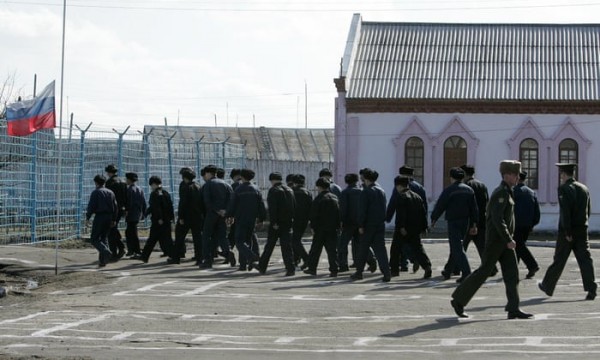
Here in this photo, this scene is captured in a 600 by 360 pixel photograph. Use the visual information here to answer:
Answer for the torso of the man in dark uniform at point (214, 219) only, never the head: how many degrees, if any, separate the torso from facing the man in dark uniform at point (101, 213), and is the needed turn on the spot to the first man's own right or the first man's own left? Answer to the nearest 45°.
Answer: approximately 45° to the first man's own left

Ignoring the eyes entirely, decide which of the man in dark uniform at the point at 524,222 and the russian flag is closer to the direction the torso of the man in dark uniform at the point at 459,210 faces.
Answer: the russian flag

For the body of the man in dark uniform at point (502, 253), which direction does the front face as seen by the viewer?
to the viewer's right

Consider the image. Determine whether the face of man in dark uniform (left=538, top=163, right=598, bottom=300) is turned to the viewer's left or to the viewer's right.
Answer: to the viewer's left

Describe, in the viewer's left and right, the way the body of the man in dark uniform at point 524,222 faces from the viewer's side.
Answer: facing away from the viewer and to the left of the viewer

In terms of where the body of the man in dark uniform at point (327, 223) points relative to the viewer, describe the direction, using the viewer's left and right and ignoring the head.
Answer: facing away from the viewer and to the left of the viewer

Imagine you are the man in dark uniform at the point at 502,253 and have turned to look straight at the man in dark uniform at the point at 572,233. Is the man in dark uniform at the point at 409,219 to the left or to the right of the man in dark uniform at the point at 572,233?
left

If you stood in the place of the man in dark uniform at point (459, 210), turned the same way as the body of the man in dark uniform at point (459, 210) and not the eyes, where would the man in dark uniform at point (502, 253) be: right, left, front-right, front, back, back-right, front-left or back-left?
back-left
